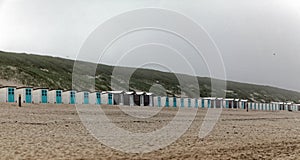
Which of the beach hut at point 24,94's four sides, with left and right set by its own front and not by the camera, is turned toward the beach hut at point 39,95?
left

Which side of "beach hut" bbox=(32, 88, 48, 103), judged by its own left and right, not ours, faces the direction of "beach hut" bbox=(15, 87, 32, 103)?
right

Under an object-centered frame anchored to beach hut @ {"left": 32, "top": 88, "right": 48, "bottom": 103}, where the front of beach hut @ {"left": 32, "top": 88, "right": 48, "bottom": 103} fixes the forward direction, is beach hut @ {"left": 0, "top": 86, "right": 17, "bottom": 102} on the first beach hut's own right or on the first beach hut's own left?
on the first beach hut's own right

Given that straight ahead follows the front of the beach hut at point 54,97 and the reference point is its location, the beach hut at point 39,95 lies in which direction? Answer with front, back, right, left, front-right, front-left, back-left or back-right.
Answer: right

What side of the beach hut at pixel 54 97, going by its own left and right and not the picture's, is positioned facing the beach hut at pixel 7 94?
right

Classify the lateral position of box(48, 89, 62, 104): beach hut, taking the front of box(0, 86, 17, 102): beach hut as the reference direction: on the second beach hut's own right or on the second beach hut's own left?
on the second beach hut's own left

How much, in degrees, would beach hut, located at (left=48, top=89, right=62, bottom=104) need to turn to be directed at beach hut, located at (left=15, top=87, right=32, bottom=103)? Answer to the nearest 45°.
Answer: approximately 90° to its right

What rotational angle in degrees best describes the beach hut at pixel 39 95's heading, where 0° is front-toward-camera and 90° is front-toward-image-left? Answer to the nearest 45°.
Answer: approximately 315°
